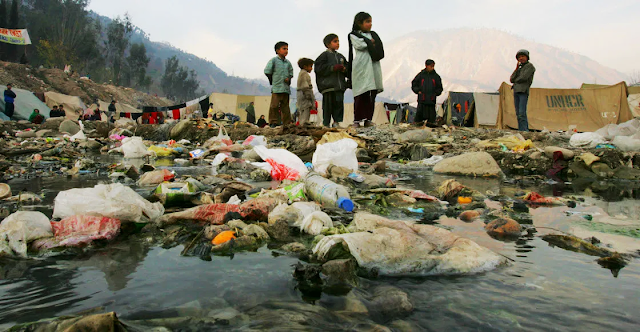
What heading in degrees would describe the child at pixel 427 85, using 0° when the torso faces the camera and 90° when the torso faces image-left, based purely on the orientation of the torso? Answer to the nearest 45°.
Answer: approximately 0°

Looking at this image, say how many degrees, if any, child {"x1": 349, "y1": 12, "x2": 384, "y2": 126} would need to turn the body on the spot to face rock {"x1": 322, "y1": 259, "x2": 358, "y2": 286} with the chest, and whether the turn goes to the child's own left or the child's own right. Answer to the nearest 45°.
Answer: approximately 45° to the child's own right

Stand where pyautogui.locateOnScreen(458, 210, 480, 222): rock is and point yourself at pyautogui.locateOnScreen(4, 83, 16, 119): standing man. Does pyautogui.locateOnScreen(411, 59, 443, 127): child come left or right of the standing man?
right

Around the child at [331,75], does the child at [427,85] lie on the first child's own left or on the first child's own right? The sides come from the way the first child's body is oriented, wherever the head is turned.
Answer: on the first child's own left

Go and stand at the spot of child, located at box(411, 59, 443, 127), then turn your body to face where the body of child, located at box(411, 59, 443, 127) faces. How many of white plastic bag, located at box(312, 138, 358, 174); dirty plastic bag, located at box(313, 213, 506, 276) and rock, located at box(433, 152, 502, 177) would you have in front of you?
3

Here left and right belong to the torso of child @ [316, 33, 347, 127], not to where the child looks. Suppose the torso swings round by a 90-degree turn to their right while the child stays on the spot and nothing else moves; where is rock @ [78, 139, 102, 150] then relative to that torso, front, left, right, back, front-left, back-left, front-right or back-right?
front-right

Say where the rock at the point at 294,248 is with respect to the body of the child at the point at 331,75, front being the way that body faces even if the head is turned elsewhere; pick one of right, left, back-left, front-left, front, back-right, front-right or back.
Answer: front-right

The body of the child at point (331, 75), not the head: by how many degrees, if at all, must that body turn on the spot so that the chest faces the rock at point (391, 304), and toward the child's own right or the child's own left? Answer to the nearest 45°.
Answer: approximately 45° to the child's own right

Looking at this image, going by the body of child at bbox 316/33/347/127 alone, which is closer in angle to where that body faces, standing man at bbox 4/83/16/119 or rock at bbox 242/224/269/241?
the rock

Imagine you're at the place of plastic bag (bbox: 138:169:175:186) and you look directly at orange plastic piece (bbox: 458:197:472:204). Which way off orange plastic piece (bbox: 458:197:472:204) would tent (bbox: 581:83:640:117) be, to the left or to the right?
left

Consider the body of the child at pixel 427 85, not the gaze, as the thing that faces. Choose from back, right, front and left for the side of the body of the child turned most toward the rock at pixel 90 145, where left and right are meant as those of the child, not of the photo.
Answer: right

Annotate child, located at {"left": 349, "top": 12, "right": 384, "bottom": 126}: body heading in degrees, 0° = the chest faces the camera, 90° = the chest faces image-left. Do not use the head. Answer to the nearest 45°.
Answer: approximately 315°
